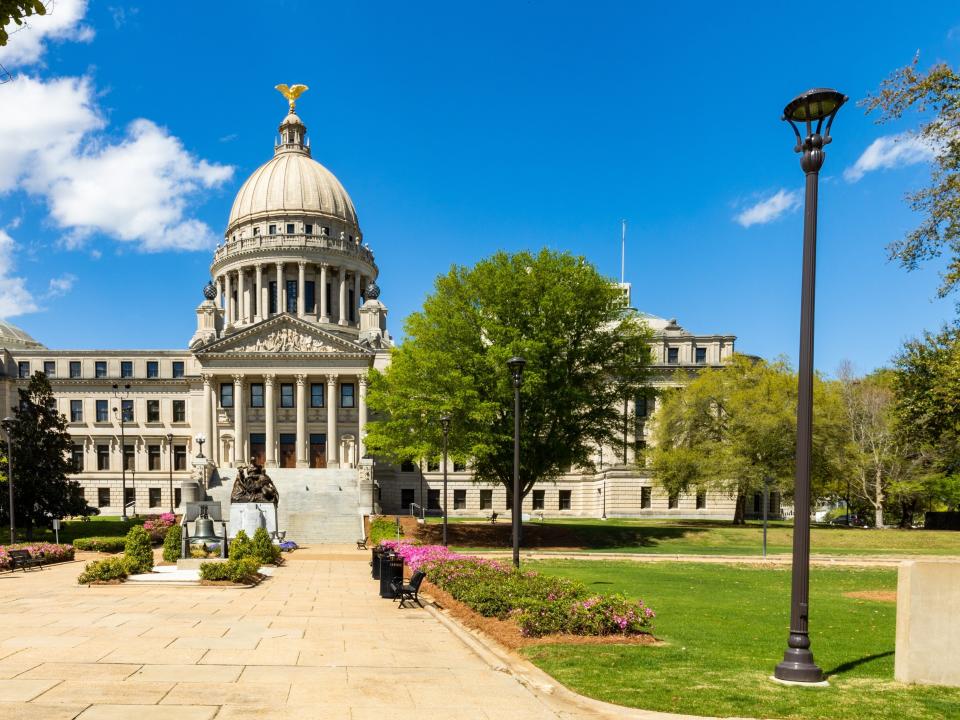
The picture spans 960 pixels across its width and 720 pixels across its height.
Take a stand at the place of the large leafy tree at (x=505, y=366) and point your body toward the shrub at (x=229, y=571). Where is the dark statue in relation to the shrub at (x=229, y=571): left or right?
right

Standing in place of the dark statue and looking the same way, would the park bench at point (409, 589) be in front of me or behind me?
in front

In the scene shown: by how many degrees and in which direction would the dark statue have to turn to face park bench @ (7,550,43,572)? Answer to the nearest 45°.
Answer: approximately 45° to its right

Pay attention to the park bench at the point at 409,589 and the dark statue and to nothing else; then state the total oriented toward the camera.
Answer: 1

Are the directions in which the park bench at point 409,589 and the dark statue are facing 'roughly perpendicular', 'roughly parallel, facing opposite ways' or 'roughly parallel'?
roughly perpendicular

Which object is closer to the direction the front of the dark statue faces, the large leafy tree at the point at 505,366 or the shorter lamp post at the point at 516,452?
the shorter lamp post

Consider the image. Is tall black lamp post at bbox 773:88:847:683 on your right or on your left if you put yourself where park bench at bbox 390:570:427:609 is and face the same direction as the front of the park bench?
on your left

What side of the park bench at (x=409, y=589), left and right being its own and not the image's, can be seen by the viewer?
left
